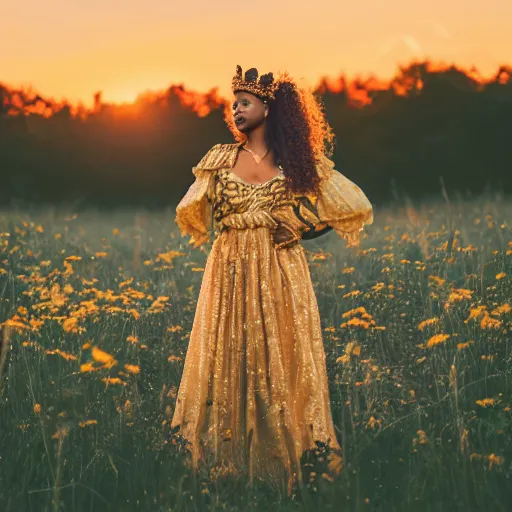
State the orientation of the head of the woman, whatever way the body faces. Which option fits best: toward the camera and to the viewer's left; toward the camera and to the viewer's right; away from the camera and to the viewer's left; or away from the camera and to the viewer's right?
toward the camera and to the viewer's left

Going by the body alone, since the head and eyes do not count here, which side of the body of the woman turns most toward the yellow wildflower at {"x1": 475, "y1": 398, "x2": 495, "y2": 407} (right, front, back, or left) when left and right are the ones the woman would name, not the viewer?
left

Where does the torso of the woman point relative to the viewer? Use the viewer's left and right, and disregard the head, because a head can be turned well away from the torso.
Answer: facing the viewer
